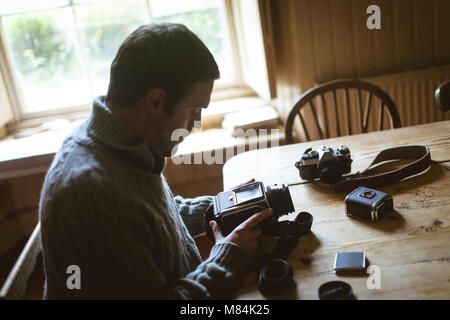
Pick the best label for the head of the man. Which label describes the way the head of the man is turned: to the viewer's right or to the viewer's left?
to the viewer's right

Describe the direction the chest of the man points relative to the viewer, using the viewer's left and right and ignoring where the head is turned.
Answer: facing to the right of the viewer

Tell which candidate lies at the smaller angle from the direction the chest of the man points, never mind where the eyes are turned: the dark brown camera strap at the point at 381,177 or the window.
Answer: the dark brown camera strap

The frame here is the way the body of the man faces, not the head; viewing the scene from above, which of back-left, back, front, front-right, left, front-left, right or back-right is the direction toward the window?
left

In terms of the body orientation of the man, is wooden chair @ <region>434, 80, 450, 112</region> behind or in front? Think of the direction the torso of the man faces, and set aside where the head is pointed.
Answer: in front
